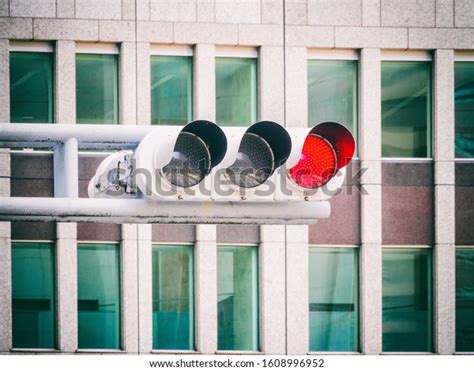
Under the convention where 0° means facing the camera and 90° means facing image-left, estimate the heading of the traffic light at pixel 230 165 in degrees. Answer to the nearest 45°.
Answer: approximately 315°
